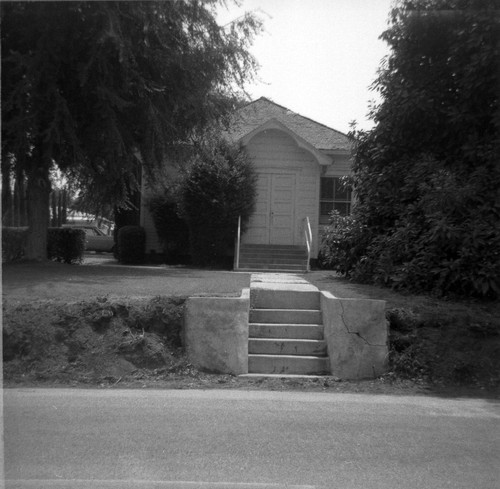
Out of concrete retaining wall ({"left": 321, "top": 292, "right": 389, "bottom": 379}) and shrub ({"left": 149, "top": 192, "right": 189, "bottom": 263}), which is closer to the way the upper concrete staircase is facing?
the concrete retaining wall

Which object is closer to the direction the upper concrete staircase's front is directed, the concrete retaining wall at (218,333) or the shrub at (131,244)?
the concrete retaining wall

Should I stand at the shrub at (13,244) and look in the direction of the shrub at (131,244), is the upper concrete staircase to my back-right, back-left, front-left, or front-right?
front-right

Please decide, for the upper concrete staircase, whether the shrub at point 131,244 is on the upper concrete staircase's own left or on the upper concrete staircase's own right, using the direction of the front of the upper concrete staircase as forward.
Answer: on the upper concrete staircase's own right

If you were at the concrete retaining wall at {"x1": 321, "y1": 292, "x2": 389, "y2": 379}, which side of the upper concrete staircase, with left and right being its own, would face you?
front

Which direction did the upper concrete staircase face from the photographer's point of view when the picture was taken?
facing the viewer

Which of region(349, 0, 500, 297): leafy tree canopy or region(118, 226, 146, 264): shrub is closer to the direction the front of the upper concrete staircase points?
the leafy tree canopy

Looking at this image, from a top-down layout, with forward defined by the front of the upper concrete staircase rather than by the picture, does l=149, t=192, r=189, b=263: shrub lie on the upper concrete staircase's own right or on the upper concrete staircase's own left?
on the upper concrete staircase's own right

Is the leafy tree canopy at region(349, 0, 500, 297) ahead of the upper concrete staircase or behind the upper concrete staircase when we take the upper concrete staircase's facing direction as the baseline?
ahead

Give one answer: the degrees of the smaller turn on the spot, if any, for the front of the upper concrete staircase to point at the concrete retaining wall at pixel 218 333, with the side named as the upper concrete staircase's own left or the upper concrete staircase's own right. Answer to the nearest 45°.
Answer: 0° — it already faces it

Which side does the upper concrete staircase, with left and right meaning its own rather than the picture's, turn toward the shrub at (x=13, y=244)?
right
